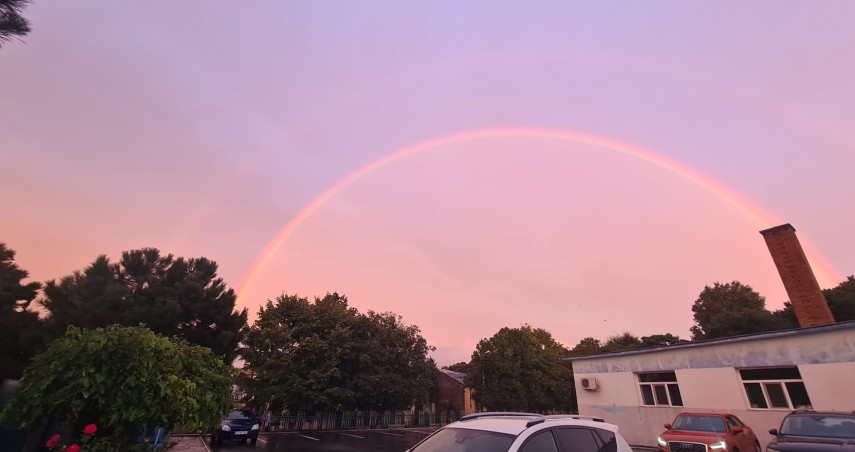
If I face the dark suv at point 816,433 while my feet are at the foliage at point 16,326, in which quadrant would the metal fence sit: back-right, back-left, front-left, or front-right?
front-left

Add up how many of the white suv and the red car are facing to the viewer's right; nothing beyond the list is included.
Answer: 0

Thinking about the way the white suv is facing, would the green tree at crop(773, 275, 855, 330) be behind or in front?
behind

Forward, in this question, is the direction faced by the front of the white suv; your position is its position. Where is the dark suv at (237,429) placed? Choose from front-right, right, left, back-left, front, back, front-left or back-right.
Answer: right

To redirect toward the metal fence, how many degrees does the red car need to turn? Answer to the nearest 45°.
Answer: approximately 90° to its right

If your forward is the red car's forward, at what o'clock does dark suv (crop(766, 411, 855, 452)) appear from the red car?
The dark suv is roughly at 9 o'clock from the red car.

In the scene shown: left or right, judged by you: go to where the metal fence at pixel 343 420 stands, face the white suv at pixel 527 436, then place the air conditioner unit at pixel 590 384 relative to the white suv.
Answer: left

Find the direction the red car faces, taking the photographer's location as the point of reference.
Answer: facing the viewer and to the left of the viewer

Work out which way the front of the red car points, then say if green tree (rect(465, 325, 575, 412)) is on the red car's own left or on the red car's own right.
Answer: on the red car's own right

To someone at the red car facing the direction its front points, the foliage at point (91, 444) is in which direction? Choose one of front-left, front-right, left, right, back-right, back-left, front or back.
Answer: front

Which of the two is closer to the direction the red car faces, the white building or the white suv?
the white suv

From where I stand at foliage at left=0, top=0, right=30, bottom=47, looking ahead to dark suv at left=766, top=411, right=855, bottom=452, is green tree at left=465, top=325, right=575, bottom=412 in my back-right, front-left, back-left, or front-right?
front-left

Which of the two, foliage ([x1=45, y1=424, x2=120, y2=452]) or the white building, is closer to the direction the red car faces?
the foliage
